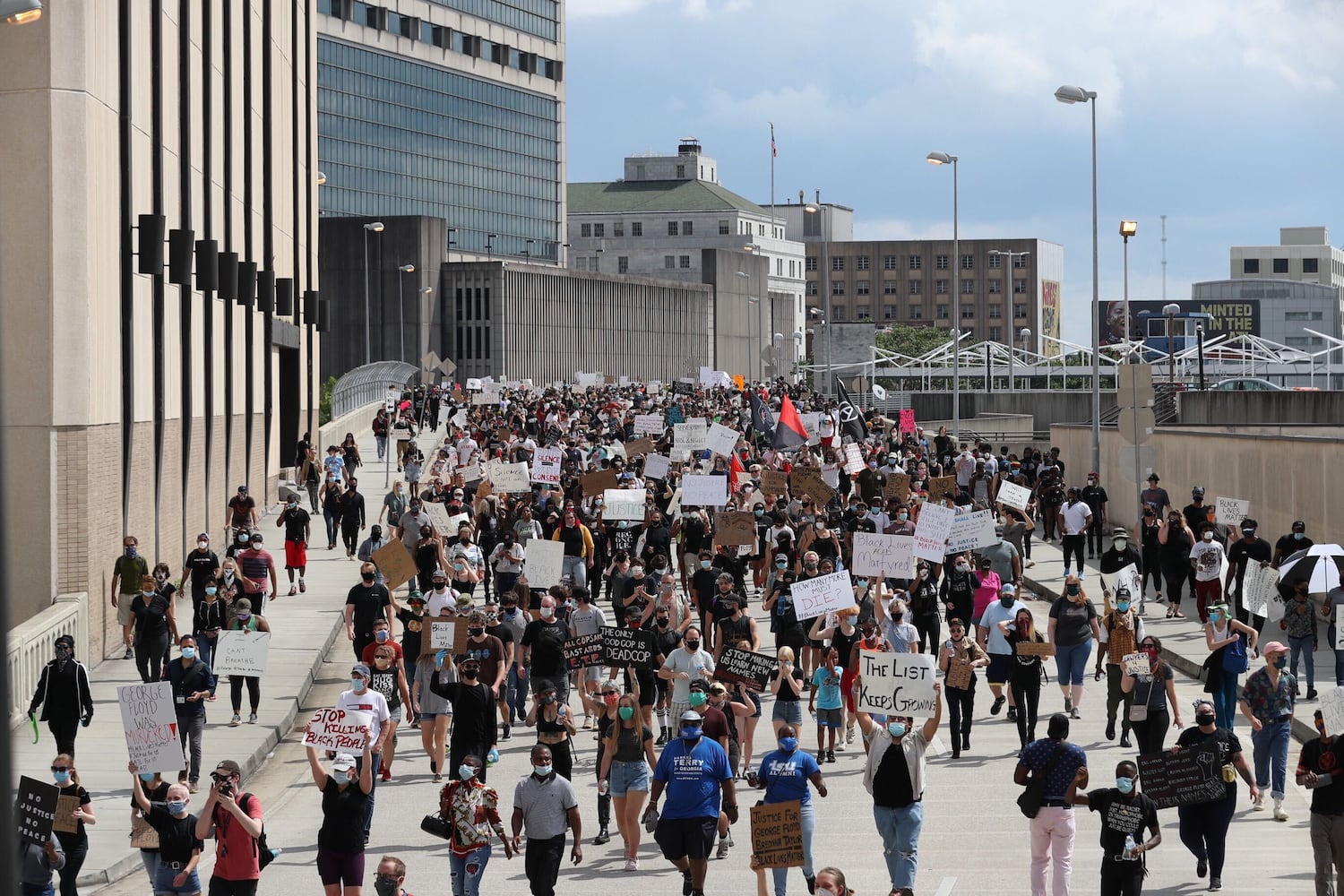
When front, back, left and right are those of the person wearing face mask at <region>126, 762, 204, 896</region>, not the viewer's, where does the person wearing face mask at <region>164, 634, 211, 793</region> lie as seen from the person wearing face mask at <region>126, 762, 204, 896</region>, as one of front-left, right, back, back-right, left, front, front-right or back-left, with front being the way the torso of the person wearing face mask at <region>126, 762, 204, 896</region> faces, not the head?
back

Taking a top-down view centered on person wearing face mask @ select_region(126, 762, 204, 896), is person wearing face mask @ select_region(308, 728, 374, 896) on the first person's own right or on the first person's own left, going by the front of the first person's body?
on the first person's own left

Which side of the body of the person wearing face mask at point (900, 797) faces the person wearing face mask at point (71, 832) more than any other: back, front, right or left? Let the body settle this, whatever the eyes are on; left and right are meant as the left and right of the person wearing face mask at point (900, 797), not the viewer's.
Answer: right

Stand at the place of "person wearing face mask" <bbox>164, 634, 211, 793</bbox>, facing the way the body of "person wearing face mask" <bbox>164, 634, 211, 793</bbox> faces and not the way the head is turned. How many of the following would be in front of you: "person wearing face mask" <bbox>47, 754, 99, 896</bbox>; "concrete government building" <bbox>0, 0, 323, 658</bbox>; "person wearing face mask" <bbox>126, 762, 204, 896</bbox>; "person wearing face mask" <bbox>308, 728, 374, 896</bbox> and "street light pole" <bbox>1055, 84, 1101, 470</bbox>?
3

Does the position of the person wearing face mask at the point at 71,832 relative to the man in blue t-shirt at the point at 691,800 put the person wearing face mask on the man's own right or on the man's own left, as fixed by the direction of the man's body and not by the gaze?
on the man's own right

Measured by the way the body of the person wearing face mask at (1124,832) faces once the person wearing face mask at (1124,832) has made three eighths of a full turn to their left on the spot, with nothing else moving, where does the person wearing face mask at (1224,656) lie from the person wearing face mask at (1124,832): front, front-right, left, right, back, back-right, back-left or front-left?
front-left

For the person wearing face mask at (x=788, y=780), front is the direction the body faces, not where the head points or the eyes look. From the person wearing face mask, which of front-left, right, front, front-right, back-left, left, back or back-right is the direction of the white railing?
back-right
